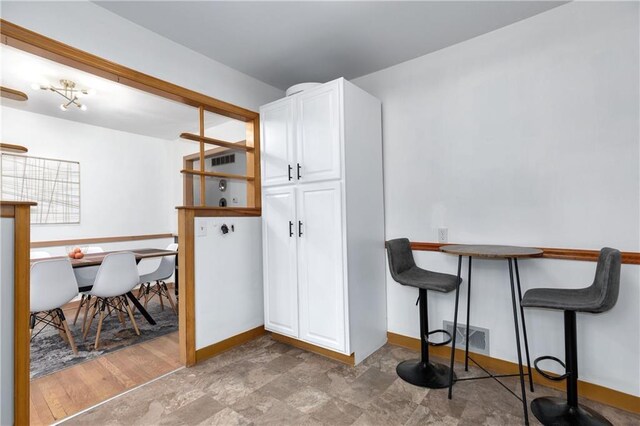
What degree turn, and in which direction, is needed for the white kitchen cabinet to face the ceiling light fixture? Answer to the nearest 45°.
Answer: approximately 45° to its right

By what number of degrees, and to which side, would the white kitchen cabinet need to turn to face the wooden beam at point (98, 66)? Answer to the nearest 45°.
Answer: approximately 45° to its right

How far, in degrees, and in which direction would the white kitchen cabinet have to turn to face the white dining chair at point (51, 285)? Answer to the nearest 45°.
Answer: approximately 45° to its right

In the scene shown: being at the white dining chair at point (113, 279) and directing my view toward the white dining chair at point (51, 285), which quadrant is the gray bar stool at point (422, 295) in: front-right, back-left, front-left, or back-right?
back-left

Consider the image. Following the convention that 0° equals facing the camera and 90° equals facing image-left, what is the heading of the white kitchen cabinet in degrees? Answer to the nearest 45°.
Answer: approximately 45°

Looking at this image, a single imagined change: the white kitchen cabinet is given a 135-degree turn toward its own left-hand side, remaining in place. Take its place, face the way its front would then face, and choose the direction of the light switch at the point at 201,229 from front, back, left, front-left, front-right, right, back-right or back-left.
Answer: back

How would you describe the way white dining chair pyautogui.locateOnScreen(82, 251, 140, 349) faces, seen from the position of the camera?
facing away from the viewer and to the left of the viewer

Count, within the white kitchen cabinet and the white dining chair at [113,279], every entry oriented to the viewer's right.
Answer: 0

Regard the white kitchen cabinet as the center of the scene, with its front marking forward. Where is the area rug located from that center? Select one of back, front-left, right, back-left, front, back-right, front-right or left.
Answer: front-right

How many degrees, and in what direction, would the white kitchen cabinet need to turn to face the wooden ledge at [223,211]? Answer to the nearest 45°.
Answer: approximately 45° to its right
